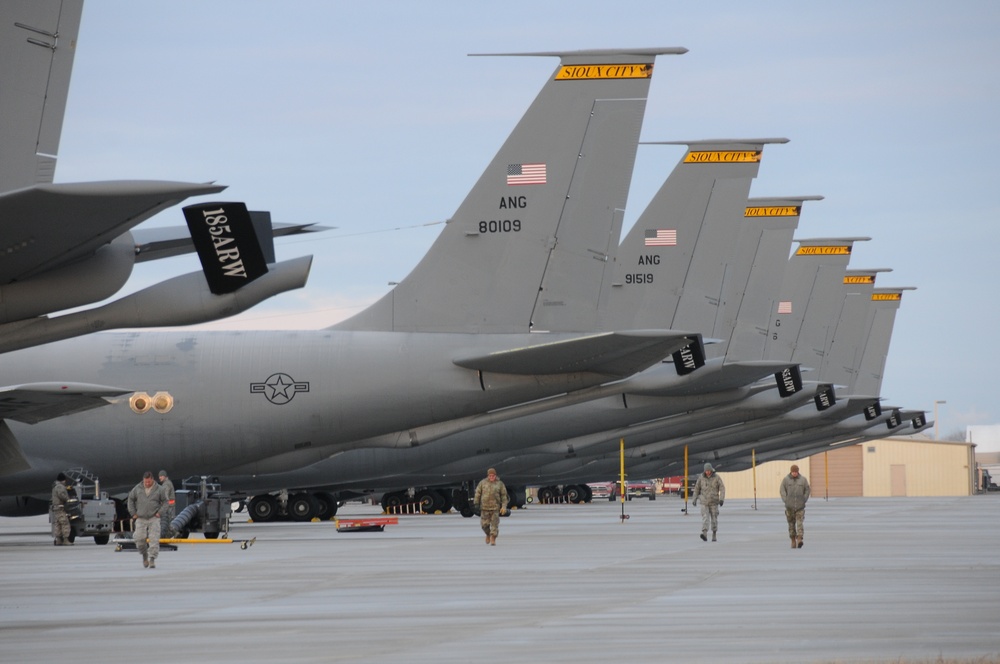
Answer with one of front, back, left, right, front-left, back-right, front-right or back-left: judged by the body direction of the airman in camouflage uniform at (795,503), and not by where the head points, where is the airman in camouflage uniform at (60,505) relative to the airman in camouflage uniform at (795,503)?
right

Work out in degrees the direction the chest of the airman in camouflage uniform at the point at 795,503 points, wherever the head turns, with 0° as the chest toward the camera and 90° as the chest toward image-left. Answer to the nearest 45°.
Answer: approximately 0°

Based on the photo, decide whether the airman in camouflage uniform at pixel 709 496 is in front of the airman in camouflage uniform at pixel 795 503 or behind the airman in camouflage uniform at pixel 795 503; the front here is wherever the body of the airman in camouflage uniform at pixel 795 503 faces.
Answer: behind

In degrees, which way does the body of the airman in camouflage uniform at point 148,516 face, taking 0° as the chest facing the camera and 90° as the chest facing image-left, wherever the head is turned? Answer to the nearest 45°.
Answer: approximately 0°

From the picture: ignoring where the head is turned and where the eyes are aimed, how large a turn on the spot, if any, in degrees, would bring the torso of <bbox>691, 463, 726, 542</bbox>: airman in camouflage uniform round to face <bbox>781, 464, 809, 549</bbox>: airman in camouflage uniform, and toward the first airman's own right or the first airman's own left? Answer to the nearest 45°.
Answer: approximately 45° to the first airman's own left

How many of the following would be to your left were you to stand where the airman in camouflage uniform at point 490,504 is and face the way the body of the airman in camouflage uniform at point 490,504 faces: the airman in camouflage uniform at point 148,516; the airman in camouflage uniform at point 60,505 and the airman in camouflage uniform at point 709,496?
1

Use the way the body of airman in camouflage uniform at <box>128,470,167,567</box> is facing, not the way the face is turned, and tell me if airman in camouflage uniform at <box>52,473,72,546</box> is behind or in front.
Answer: behind

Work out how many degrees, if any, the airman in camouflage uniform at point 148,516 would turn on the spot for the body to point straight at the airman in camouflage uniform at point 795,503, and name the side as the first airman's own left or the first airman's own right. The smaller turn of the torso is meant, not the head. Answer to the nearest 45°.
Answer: approximately 90° to the first airman's own left
